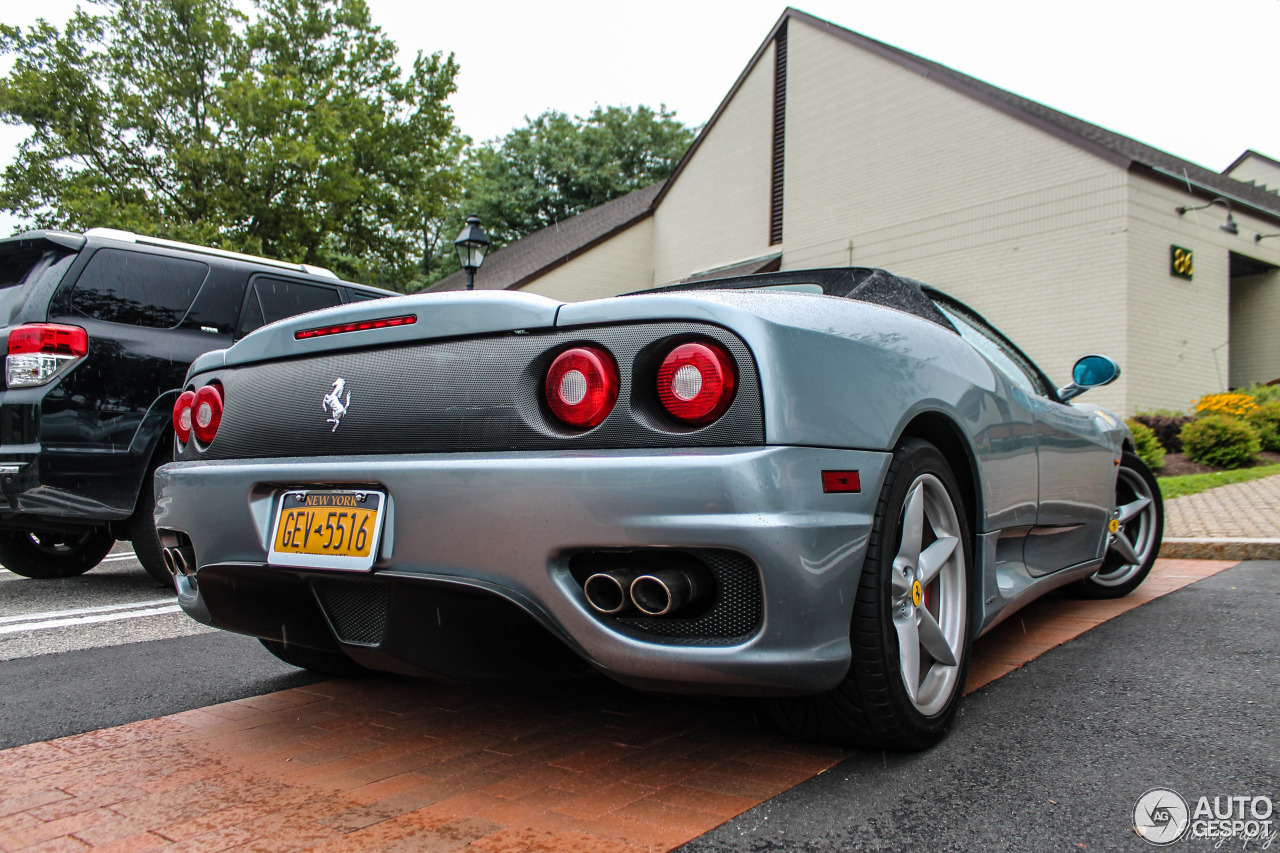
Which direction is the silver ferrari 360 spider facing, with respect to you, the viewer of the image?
facing away from the viewer and to the right of the viewer

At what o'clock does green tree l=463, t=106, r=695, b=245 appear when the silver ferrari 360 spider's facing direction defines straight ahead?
The green tree is roughly at 10 o'clock from the silver ferrari 360 spider.

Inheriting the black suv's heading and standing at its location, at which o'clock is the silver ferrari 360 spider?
The silver ferrari 360 spider is roughly at 4 o'clock from the black suv.

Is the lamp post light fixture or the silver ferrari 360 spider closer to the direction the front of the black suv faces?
the lamp post light fixture

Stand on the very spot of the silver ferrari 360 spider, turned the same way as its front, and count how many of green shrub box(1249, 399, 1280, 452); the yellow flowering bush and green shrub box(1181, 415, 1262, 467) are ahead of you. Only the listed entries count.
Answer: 3

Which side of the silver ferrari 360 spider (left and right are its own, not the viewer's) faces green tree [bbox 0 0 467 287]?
left

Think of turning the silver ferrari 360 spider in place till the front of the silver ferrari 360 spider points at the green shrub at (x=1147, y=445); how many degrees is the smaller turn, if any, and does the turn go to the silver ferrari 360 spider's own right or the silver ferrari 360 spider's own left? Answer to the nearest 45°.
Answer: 0° — it already faces it

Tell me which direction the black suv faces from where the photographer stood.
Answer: facing away from the viewer and to the right of the viewer
